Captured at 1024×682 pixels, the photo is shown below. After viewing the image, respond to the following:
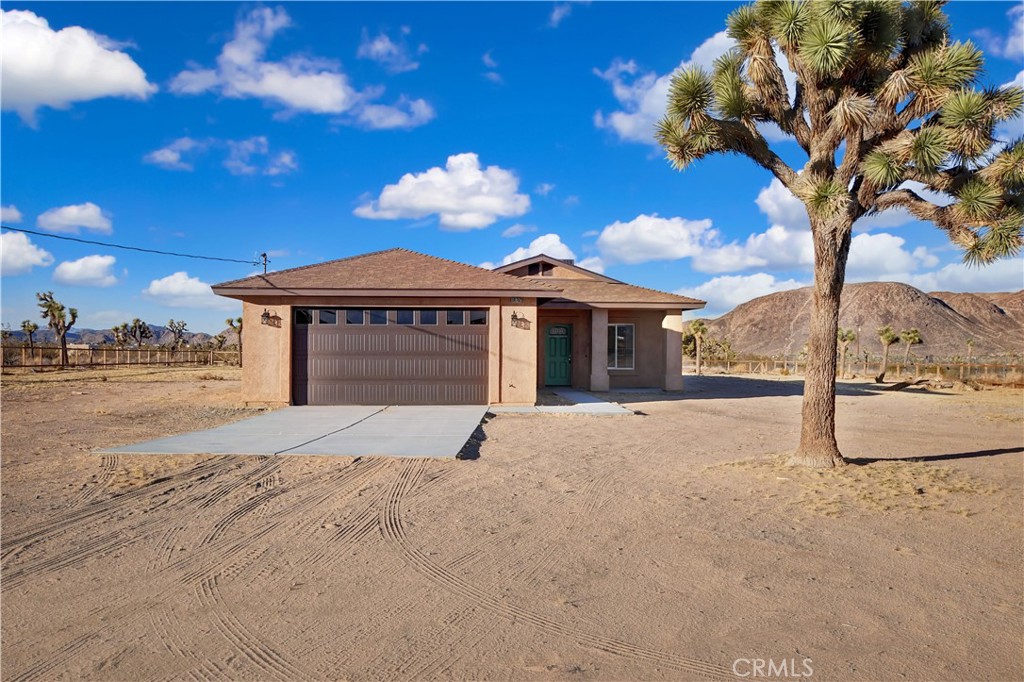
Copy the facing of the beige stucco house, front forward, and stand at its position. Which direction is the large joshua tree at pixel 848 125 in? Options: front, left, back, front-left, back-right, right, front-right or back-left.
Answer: front-left

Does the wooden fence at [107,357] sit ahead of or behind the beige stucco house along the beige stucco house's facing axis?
behind

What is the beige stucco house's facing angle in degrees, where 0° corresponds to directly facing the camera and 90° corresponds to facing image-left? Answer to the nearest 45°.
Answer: approximately 0°

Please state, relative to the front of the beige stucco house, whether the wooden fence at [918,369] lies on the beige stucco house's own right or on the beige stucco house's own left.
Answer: on the beige stucco house's own left

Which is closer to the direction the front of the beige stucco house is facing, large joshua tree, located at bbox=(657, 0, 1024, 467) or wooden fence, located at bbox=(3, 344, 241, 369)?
the large joshua tree
